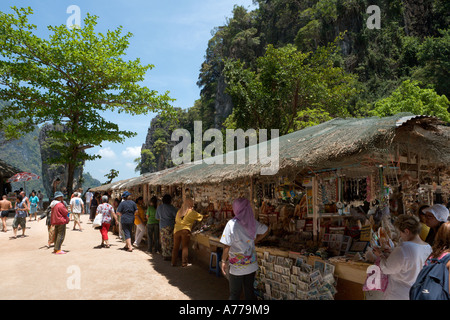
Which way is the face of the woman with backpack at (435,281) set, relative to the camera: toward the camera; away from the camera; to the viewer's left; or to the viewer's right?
away from the camera

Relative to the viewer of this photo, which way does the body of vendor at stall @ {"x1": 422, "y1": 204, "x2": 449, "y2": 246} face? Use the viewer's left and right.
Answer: facing the viewer and to the left of the viewer

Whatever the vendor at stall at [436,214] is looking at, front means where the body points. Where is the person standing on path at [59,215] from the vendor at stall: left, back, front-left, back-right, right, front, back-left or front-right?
front-right

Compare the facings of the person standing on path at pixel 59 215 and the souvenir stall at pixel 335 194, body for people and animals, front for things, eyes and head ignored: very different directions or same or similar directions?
very different directions

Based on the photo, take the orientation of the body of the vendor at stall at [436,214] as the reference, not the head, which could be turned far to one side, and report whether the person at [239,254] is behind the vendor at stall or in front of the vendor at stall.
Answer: in front

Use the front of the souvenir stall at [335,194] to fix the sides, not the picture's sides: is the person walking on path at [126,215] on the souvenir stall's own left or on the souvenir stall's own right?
on the souvenir stall's own right

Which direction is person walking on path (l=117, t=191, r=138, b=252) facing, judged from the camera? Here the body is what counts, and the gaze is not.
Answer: away from the camera

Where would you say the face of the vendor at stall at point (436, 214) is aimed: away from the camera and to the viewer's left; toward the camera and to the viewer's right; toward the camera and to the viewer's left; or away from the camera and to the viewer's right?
toward the camera and to the viewer's left
